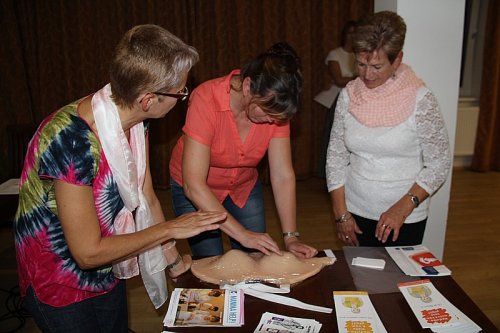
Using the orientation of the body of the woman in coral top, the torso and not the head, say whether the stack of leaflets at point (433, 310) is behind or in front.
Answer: in front

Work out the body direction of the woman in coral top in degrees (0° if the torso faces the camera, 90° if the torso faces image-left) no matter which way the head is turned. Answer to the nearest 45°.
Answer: approximately 315°
